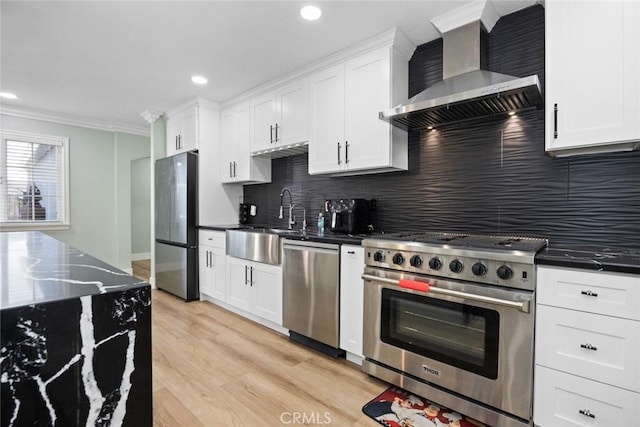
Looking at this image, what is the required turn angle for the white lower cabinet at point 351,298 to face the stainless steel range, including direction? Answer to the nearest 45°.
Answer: approximately 90° to its left

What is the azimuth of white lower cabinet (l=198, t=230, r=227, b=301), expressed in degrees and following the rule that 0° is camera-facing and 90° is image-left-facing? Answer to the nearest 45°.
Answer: approximately 45°

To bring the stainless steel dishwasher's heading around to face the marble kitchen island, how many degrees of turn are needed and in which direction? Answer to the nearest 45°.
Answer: approximately 45° to its left

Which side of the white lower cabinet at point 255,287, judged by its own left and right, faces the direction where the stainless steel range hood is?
left

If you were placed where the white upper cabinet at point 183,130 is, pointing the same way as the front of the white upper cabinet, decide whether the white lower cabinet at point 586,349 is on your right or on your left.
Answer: on your left

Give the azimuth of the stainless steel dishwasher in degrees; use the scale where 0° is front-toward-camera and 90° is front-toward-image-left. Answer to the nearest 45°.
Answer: approximately 45°

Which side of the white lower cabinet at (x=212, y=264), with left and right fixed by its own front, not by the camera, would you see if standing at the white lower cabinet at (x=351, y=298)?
left

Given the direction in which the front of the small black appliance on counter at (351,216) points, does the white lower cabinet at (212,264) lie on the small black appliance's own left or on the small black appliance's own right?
on the small black appliance's own right

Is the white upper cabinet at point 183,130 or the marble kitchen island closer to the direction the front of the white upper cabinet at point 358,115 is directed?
the marble kitchen island
